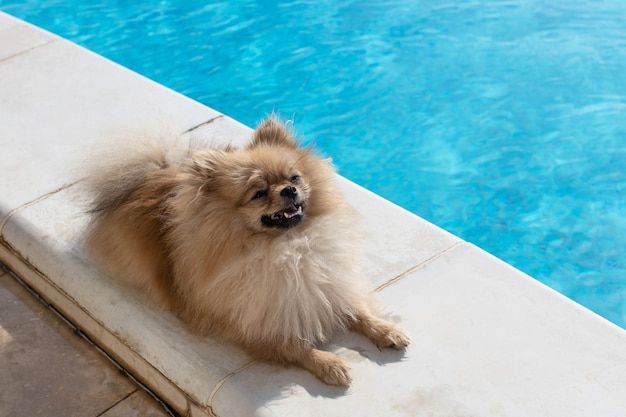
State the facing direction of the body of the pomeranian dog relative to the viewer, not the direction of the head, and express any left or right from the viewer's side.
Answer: facing the viewer and to the right of the viewer
